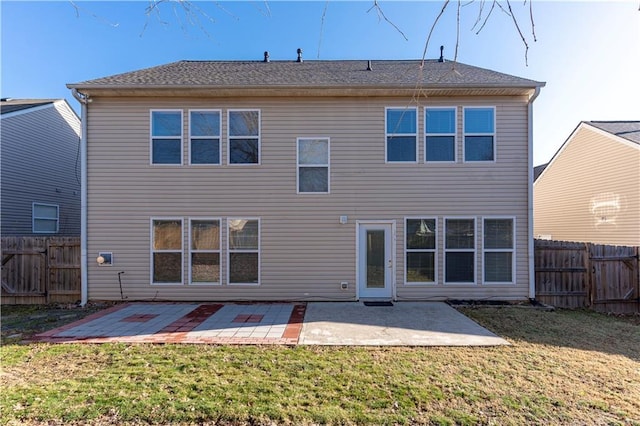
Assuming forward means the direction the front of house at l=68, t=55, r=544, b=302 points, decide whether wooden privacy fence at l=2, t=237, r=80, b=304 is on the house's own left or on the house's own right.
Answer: on the house's own left

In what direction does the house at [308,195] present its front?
away from the camera

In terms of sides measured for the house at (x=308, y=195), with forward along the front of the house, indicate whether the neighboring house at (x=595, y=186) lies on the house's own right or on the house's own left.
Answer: on the house's own right

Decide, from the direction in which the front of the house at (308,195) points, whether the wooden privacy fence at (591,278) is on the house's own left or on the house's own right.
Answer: on the house's own right
